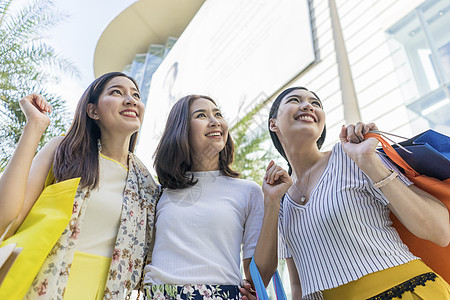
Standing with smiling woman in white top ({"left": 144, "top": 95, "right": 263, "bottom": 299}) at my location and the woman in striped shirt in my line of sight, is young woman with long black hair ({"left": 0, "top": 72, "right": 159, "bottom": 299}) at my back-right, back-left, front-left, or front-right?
back-right

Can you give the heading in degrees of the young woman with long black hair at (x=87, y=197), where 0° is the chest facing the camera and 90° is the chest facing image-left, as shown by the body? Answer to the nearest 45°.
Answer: approximately 315°
